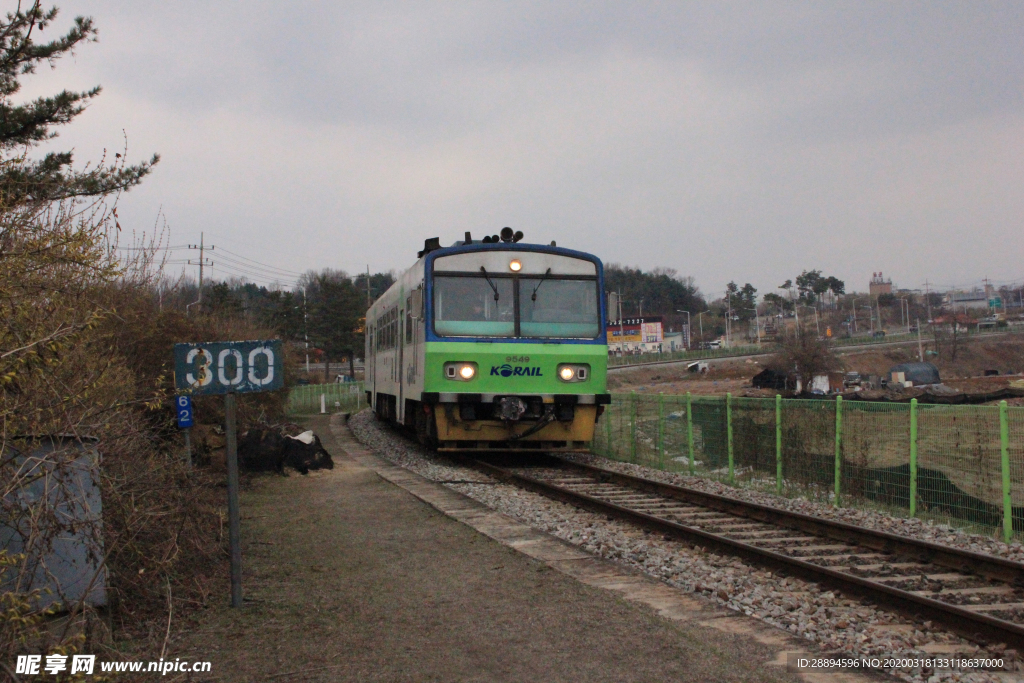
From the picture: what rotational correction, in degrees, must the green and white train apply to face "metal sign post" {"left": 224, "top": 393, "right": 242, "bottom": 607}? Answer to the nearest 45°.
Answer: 0° — it already faces it

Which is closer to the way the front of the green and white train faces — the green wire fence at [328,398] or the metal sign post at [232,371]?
the metal sign post

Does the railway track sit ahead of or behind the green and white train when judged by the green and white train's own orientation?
ahead

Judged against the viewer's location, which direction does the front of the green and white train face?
facing the viewer

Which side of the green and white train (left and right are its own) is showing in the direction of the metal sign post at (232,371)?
front

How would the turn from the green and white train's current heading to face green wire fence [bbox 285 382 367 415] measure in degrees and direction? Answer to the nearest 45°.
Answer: approximately 180°

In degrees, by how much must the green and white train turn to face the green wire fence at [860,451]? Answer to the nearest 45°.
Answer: approximately 45° to its left
